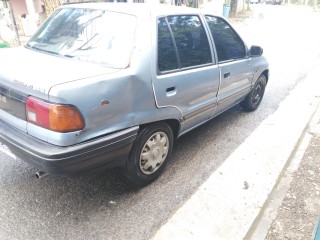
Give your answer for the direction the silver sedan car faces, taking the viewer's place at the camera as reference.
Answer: facing away from the viewer and to the right of the viewer
